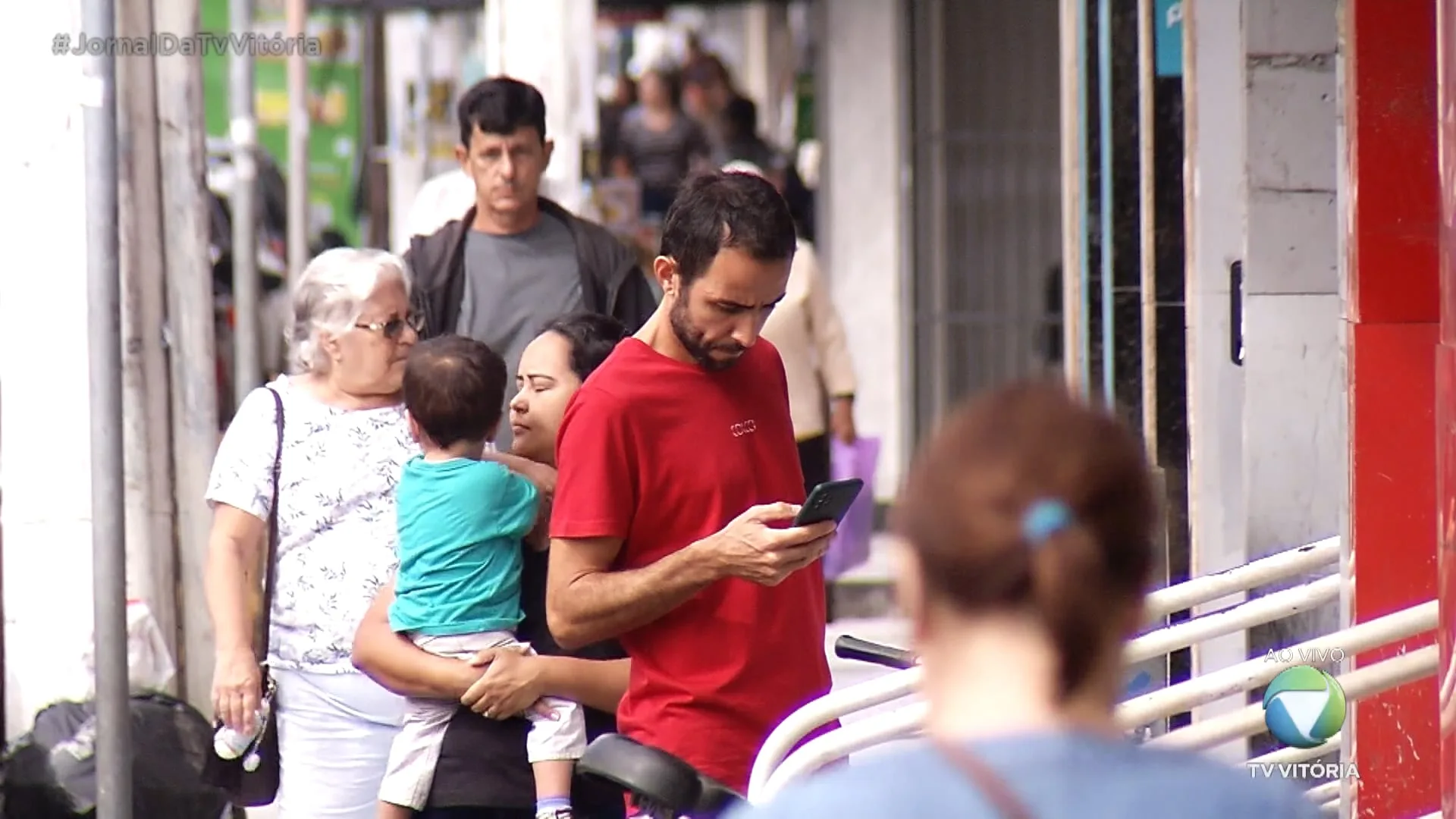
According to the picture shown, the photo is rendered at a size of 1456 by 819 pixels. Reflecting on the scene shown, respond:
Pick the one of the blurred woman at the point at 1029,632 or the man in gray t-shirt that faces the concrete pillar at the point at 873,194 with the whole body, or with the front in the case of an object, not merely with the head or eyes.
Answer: the blurred woman

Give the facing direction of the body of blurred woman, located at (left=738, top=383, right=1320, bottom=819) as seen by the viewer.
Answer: away from the camera

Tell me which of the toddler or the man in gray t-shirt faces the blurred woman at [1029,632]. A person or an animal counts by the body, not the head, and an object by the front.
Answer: the man in gray t-shirt

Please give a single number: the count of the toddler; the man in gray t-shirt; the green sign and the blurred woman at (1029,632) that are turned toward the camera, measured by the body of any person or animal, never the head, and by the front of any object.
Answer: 2

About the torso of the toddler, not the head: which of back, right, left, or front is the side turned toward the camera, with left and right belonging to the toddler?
back

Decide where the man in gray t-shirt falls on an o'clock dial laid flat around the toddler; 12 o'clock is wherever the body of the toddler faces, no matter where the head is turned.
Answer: The man in gray t-shirt is roughly at 12 o'clock from the toddler.

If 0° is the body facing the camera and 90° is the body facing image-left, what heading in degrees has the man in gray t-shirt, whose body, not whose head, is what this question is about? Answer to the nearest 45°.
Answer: approximately 0°

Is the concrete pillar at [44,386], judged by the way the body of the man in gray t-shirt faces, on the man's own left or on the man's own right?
on the man's own right

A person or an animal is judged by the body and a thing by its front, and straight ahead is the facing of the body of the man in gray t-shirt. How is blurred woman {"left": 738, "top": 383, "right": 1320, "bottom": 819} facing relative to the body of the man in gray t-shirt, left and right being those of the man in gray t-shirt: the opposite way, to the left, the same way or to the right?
the opposite way

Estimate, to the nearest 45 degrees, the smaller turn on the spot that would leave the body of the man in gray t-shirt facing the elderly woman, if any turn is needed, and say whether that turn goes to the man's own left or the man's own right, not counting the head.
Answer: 0° — they already face them
